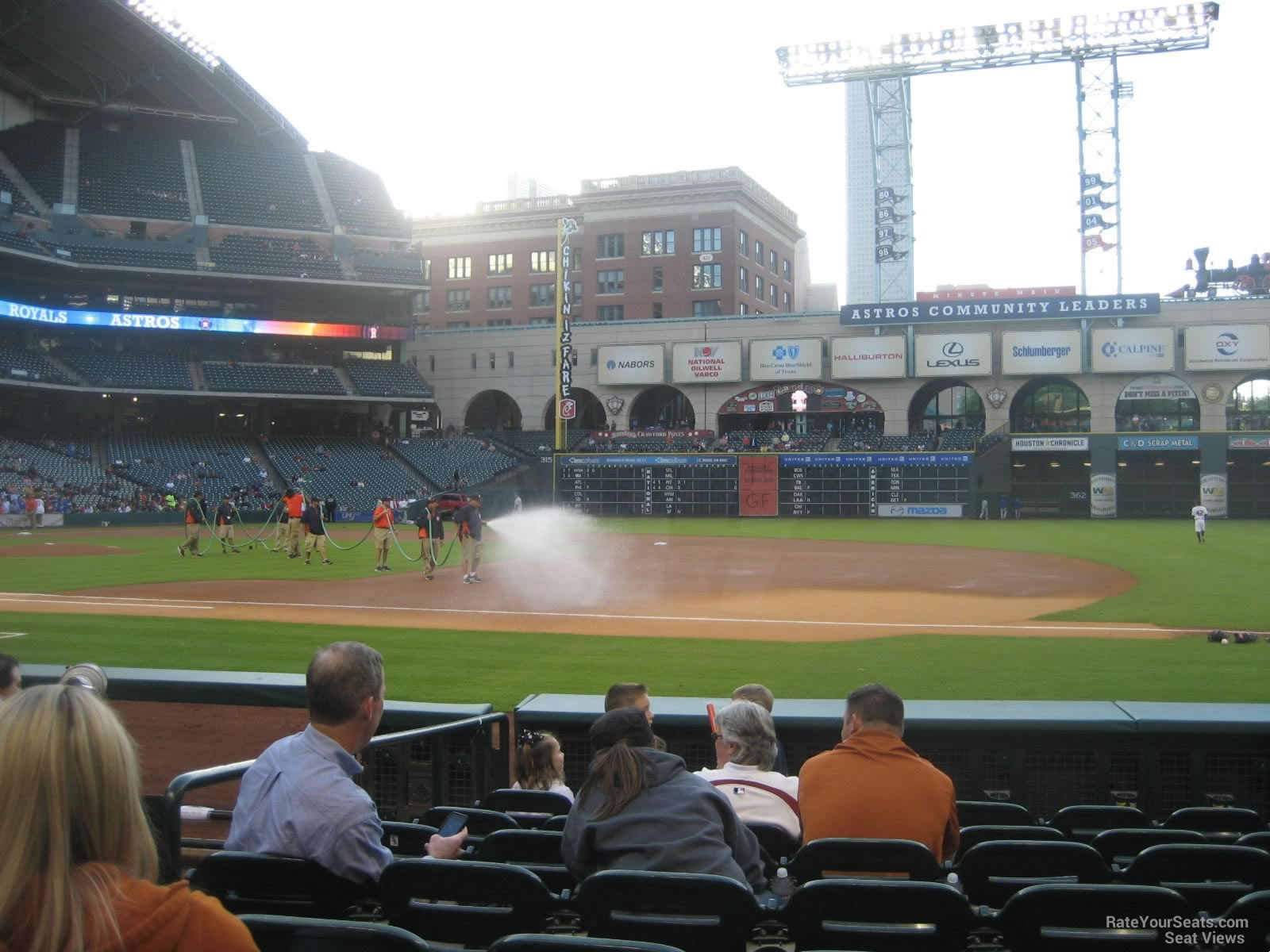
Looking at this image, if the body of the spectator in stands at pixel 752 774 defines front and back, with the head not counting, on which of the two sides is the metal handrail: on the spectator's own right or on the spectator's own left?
on the spectator's own left

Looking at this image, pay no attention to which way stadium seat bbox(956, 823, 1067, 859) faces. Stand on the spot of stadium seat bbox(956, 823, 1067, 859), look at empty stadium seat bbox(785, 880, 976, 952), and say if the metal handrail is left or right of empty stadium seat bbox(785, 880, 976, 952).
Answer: right

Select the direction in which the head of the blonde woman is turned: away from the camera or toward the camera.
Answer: away from the camera

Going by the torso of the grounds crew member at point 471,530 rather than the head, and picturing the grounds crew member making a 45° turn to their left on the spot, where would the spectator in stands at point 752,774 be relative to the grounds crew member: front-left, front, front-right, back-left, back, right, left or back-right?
back-right

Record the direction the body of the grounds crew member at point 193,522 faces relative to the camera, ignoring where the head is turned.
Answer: to the viewer's right

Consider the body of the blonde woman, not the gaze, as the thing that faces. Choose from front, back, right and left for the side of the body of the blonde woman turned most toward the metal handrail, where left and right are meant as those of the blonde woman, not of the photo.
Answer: front

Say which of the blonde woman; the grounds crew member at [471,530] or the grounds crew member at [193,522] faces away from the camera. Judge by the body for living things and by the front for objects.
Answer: the blonde woman

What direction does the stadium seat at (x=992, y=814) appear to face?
away from the camera

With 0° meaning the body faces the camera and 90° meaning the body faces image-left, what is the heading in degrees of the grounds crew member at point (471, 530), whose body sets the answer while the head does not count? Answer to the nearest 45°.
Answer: approximately 270°

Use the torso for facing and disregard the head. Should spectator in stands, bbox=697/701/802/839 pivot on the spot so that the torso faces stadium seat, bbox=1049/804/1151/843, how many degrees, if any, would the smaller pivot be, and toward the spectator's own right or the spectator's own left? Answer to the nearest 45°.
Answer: approximately 135° to the spectator's own right

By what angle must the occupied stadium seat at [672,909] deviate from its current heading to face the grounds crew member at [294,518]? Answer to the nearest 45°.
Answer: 0° — it already faces them

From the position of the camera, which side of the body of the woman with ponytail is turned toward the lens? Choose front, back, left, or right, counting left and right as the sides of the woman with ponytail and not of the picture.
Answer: back

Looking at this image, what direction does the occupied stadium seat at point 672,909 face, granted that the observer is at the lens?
facing away from the viewer

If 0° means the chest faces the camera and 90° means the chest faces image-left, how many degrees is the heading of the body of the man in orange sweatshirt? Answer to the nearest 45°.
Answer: approximately 180°

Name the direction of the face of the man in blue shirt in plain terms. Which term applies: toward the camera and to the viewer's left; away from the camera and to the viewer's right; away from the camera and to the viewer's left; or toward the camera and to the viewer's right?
away from the camera and to the viewer's right
